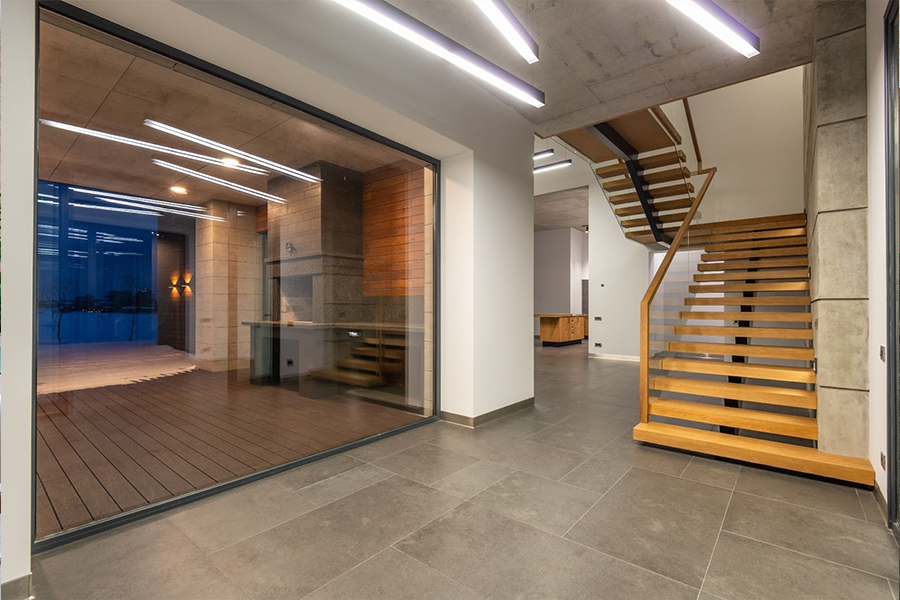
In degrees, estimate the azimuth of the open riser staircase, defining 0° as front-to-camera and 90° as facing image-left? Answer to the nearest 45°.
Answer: approximately 0°

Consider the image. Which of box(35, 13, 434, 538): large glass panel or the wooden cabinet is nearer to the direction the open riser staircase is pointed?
the large glass panel

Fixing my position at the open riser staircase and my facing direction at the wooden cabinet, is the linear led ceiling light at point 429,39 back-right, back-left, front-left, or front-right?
back-left

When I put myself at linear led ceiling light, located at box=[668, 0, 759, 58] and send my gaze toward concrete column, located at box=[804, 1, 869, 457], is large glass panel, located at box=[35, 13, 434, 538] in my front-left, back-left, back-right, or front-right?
back-left

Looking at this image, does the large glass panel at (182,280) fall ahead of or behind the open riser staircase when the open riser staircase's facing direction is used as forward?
ahead

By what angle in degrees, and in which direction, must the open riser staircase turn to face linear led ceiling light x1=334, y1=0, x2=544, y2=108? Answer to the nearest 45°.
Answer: approximately 45° to its right

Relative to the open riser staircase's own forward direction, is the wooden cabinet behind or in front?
behind
